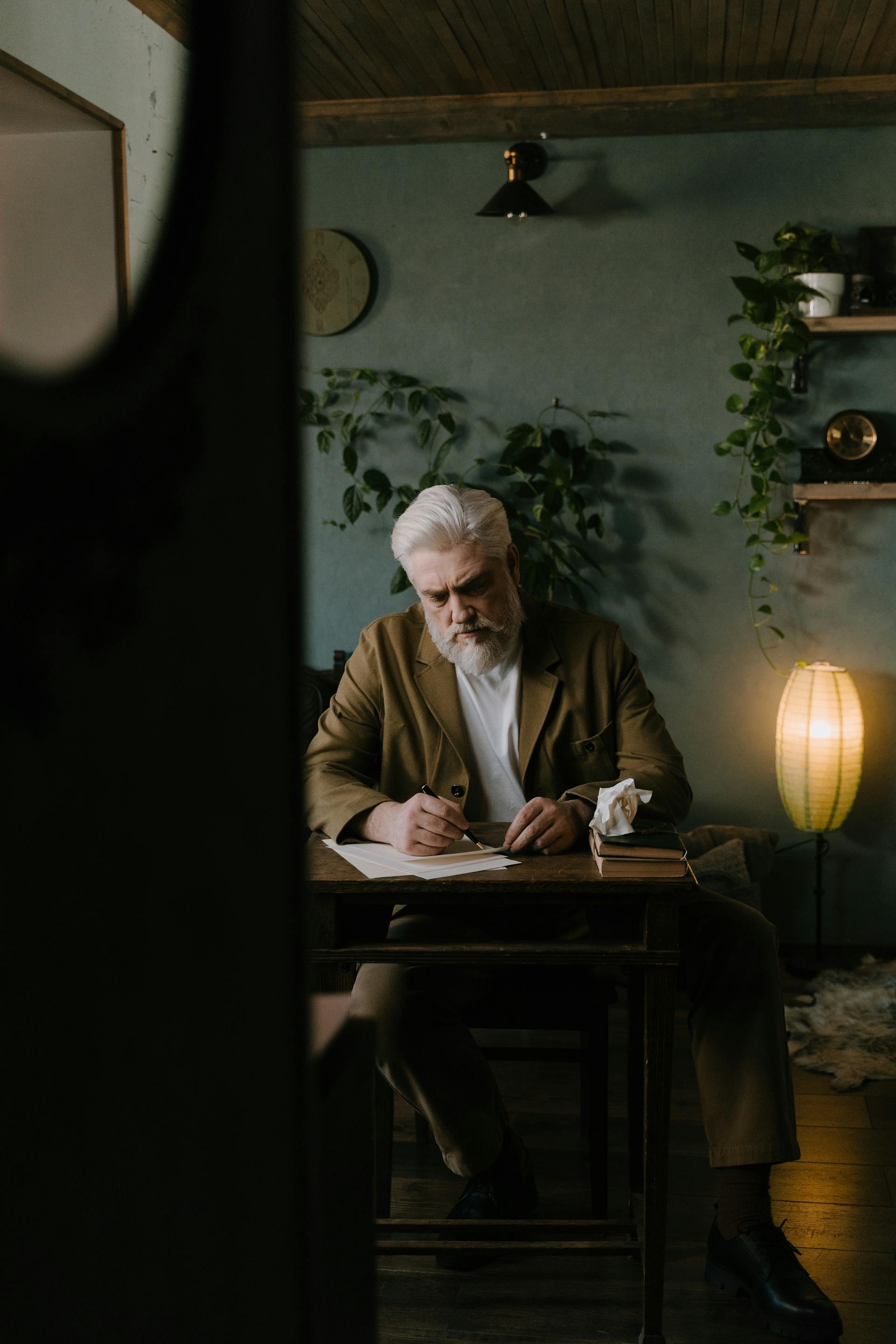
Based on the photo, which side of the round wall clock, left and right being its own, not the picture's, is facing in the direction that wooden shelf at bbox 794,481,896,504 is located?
left

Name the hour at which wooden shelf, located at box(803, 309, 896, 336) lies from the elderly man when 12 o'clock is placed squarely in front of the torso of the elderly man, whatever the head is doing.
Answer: The wooden shelf is roughly at 7 o'clock from the elderly man.

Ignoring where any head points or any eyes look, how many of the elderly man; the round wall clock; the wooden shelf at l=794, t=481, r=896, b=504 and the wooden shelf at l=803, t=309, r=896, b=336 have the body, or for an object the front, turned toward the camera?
4

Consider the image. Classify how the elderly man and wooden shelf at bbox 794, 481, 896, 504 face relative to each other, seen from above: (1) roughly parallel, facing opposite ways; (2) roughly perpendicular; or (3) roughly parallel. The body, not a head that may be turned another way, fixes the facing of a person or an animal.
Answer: roughly parallel

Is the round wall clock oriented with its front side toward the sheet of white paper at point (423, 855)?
yes

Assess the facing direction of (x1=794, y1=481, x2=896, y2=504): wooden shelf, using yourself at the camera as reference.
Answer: facing the viewer

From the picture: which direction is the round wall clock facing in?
toward the camera

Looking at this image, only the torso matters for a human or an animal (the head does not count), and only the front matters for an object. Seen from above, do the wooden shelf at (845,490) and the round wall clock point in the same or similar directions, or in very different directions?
same or similar directions

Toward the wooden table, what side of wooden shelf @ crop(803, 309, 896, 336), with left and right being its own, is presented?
front

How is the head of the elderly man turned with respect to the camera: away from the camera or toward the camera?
toward the camera

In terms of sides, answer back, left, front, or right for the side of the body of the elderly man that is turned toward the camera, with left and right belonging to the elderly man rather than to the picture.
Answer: front

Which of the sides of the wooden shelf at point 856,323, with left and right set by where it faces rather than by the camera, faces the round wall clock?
right

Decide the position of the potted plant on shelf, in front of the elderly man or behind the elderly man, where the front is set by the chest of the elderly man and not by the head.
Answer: behind

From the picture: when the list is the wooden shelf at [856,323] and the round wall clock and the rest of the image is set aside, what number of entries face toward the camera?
2
